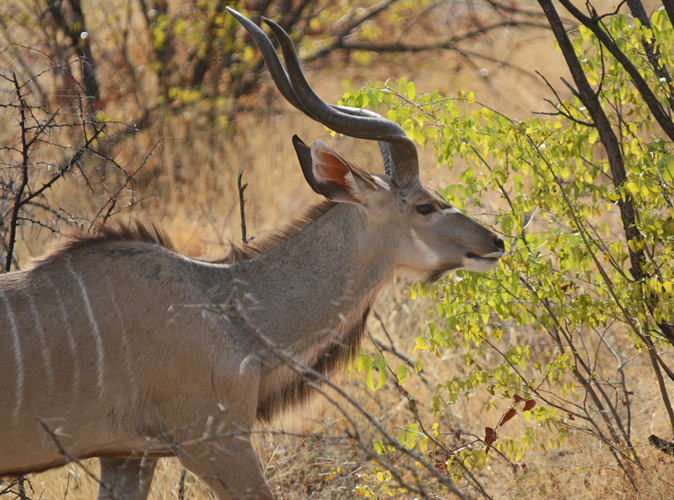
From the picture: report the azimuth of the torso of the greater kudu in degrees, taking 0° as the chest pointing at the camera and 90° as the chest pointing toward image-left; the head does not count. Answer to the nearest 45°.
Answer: approximately 270°
